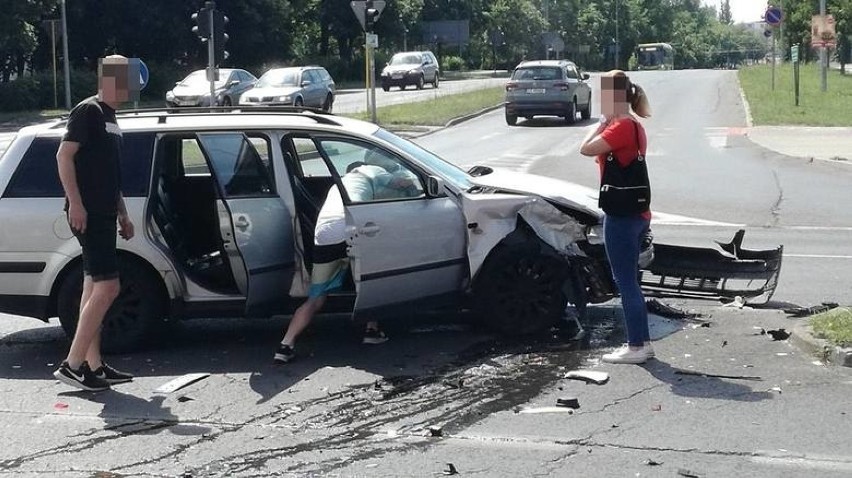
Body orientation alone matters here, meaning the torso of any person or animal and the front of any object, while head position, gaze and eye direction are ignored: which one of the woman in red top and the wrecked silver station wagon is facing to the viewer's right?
the wrecked silver station wagon

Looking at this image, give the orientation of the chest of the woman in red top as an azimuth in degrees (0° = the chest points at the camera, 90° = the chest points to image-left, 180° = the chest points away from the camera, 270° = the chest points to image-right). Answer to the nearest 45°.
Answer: approximately 90°

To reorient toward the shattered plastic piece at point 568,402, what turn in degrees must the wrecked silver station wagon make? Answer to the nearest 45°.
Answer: approximately 45° to its right

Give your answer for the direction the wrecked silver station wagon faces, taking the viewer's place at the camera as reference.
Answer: facing to the right of the viewer
